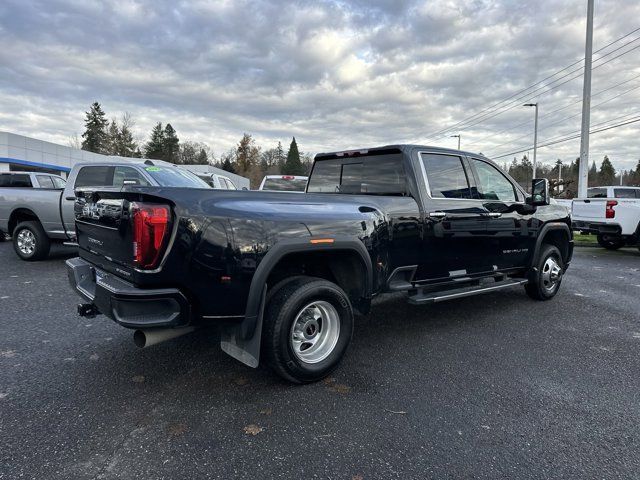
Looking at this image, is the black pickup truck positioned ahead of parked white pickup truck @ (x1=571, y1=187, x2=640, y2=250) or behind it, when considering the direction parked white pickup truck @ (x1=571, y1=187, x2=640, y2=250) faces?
behind

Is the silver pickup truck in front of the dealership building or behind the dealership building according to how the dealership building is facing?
in front

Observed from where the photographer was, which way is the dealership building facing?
facing the viewer and to the right of the viewer

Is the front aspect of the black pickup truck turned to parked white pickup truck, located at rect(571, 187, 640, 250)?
yes

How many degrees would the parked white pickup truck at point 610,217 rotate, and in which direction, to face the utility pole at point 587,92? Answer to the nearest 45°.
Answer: approximately 45° to its left

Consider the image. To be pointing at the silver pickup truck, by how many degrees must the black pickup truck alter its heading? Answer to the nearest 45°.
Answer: approximately 90° to its left

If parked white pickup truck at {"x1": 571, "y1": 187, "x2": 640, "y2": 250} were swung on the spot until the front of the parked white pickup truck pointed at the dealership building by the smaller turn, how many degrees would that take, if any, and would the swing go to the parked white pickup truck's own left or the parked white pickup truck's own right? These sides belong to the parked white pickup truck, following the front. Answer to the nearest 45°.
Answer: approximately 135° to the parked white pickup truck's own left

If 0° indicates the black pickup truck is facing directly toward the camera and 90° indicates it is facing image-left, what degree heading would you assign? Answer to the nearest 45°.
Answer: approximately 225°

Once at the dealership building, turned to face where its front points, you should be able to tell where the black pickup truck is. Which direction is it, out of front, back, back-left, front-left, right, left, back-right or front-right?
front-right
